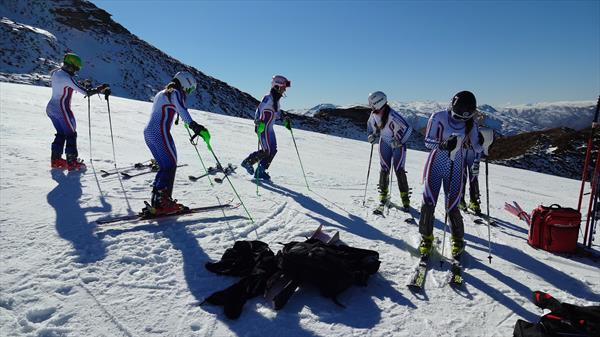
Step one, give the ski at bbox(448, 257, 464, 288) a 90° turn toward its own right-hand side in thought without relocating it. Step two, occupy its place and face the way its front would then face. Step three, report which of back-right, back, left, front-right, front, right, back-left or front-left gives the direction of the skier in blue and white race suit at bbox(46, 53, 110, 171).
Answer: front

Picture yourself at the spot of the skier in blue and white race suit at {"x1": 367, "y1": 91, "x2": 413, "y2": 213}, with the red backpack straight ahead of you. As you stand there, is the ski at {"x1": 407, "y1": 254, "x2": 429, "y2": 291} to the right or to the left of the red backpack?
right

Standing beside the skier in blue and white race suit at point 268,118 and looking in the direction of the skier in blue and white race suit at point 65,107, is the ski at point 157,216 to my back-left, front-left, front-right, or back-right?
front-left

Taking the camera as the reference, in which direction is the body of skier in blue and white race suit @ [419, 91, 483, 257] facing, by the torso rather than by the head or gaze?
toward the camera

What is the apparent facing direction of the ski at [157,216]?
to the viewer's right

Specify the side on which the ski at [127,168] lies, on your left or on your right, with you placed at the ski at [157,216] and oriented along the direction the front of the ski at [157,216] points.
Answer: on your left

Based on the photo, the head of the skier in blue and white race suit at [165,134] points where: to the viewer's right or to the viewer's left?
to the viewer's right

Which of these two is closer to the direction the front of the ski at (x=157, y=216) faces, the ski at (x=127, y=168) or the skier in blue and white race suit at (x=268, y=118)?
the skier in blue and white race suit

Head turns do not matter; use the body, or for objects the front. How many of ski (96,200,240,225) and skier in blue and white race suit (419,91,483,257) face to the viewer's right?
1

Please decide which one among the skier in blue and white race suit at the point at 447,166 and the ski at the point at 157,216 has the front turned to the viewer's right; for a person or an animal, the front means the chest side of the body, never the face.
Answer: the ski

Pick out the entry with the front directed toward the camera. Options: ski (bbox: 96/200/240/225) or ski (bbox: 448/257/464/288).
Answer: ski (bbox: 448/257/464/288)

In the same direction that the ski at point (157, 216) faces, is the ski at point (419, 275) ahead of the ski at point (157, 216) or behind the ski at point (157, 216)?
ahead

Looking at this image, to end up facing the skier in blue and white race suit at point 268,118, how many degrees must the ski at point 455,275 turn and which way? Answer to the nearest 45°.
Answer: approximately 135° to its right

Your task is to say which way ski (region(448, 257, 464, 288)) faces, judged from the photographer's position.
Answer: facing the viewer

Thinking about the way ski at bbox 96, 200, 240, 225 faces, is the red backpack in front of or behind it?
in front
